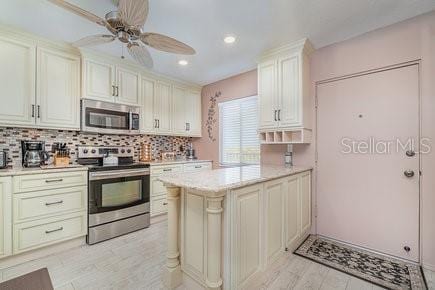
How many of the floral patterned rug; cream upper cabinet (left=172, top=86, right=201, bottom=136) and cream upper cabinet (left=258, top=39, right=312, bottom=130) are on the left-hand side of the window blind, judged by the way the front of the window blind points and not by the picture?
2

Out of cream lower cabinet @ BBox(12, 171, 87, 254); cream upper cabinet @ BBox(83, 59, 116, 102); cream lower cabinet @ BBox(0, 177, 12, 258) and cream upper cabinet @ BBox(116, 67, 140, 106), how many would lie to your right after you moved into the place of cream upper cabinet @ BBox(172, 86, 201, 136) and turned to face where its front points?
4

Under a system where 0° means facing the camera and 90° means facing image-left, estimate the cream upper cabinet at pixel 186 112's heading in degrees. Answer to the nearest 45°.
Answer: approximately 315°

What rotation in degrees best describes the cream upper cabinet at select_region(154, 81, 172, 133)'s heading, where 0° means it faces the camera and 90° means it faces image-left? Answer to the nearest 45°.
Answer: approximately 315°

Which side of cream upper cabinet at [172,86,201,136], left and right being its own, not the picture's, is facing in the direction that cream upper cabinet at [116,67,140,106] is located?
right

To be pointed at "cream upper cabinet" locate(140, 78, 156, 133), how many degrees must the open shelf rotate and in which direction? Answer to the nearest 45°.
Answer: approximately 45° to its right

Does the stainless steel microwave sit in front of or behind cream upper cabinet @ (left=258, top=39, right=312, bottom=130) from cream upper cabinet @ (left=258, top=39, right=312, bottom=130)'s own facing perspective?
in front

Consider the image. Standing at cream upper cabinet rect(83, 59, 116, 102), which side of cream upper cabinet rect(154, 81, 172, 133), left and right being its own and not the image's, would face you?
right

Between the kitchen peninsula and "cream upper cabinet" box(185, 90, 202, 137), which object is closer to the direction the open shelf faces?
the kitchen peninsula
